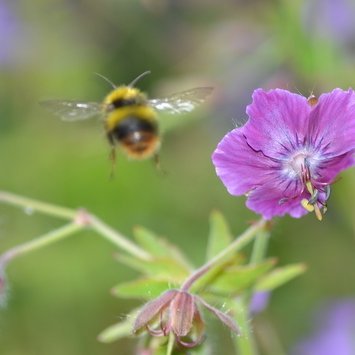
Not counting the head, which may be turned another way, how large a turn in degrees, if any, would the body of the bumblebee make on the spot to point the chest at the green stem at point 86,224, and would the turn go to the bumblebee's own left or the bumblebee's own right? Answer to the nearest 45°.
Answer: approximately 45° to the bumblebee's own left

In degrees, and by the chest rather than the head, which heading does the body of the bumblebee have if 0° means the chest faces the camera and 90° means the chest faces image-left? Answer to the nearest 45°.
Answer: approximately 180°

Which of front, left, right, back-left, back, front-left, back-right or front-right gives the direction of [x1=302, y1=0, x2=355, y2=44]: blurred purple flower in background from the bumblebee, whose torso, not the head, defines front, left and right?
front-right
